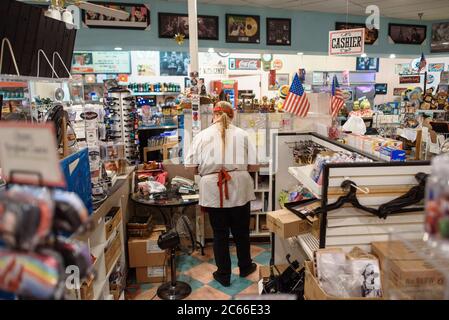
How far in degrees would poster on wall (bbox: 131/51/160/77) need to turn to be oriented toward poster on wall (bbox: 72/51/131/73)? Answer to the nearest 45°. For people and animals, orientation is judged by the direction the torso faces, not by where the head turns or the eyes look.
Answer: approximately 90° to its right

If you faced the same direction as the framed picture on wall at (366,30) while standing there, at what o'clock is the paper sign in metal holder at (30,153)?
The paper sign in metal holder is roughly at 12 o'clock from the framed picture on wall.

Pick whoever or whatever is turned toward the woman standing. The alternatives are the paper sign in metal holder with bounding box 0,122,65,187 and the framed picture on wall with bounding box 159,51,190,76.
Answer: the framed picture on wall

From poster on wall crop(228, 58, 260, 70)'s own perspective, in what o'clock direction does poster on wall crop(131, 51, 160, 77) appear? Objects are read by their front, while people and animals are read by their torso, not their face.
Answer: poster on wall crop(131, 51, 160, 77) is roughly at 2 o'clock from poster on wall crop(228, 58, 260, 70).

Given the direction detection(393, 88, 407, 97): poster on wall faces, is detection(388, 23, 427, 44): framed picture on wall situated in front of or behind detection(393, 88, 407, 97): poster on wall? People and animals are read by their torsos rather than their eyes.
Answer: in front

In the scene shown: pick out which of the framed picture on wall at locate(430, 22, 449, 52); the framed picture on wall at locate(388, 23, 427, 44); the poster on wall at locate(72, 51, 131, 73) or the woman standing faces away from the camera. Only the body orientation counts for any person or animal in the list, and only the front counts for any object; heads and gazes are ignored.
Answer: the woman standing

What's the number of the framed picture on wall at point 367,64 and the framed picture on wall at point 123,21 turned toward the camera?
2

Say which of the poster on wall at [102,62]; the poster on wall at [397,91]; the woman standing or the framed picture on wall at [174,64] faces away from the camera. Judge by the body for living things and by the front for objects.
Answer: the woman standing

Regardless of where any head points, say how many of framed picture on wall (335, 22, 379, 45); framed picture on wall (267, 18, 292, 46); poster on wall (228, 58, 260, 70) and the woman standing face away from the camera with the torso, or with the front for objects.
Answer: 1

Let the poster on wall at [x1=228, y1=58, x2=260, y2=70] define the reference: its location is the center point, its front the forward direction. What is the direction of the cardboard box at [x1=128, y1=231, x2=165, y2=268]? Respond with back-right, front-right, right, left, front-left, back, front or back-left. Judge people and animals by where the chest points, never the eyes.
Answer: front

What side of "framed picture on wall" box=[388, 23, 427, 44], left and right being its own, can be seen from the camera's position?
front

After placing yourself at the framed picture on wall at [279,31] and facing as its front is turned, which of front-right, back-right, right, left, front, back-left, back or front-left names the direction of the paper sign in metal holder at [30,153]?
front

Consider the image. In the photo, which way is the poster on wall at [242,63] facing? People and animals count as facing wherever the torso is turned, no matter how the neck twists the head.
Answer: toward the camera

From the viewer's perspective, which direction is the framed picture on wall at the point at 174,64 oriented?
toward the camera

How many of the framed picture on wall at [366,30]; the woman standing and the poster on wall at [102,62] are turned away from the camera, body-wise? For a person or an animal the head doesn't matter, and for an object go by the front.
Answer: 1
